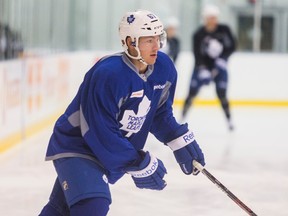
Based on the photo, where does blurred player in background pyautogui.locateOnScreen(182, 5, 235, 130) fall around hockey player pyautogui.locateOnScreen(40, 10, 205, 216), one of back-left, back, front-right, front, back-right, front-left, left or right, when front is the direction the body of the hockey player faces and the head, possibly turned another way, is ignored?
back-left

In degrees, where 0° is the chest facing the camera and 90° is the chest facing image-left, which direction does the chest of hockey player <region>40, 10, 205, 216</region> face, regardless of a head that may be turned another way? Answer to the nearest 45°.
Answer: approximately 315°

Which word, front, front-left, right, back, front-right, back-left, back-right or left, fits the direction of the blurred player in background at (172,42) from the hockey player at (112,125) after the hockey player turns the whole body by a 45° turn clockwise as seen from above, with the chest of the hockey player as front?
back

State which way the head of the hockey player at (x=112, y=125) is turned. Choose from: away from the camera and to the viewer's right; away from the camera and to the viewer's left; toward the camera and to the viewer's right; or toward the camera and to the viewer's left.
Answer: toward the camera and to the viewer's right

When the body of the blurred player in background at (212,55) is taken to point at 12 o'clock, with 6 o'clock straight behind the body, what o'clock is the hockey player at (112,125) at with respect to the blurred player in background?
The hockey player is roughly at 12 o'clock from the blurred player in background.

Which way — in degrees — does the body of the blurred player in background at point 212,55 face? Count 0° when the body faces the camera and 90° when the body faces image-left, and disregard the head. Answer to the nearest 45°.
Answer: approximately 0°
